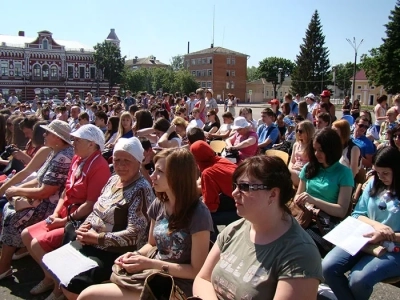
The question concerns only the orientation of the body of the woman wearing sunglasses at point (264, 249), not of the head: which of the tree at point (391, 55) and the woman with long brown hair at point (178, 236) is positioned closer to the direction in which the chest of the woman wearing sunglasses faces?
the woman with long brown hair

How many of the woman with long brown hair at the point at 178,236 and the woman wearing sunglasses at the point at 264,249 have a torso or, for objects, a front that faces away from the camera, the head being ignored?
0

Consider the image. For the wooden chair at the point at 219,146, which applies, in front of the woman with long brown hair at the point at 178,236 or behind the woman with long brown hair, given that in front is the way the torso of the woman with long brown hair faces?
behind

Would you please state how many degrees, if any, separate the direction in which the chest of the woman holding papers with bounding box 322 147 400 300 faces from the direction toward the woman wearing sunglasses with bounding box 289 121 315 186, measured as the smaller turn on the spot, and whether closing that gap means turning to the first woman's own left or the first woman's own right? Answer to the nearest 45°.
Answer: approximately 90° to the first woman's own right

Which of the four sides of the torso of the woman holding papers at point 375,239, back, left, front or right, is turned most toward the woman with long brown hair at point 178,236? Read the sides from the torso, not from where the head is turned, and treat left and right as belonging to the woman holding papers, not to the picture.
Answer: front

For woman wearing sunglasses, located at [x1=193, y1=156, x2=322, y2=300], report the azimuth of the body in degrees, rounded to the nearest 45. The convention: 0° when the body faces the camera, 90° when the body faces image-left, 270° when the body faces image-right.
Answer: approximately 45°

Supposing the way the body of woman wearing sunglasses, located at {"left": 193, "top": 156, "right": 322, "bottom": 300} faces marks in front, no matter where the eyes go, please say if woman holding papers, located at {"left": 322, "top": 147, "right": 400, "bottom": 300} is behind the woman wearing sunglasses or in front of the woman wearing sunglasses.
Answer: behind

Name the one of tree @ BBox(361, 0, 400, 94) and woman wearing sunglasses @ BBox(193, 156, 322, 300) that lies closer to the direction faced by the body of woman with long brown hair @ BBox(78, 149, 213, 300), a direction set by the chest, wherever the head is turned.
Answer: the woman wearing sunglasses

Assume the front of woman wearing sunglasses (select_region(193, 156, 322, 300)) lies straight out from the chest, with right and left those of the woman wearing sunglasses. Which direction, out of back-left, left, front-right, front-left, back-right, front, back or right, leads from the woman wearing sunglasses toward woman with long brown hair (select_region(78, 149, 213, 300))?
right

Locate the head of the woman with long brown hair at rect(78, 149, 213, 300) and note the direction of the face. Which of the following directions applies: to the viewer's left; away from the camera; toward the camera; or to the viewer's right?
to the viewer's left

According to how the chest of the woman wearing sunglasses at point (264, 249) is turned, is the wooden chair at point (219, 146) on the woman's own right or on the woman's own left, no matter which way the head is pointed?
on the woman's own right

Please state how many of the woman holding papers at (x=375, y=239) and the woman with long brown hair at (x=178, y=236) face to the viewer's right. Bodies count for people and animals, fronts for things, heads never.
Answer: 0

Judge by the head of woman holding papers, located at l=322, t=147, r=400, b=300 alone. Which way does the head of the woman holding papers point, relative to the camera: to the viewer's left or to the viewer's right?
to the viewer's left
